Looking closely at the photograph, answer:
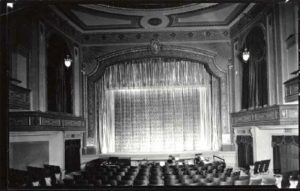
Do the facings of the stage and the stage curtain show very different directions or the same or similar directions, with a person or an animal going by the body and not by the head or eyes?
same or similar directions

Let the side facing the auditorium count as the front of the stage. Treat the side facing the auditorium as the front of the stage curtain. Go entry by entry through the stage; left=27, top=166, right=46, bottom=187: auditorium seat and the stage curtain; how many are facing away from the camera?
1

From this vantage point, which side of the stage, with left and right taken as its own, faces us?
front

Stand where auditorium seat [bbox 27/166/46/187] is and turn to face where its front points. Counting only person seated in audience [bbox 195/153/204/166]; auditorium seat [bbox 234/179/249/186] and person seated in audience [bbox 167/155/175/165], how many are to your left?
0

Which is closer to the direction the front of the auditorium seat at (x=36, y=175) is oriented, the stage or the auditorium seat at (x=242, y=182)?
the stage

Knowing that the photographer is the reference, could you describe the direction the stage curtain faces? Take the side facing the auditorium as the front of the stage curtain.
facing the viewer

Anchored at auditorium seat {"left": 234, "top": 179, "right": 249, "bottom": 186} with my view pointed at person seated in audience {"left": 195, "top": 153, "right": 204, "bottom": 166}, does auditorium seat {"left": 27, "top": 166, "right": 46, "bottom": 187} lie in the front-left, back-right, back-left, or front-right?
front-left

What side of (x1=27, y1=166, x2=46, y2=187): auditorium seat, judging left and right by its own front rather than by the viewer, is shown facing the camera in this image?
back

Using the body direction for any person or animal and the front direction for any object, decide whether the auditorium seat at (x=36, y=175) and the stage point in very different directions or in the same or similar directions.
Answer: very different directions

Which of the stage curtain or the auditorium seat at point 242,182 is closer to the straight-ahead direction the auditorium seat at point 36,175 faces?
the stage curtain

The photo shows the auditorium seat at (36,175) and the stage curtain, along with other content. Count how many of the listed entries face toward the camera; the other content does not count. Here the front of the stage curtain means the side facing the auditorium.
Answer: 1

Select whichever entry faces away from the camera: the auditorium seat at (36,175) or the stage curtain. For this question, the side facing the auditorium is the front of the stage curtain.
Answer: the auditorium seat

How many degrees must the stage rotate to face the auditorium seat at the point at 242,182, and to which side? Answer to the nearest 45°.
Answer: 0° — it already faces it
